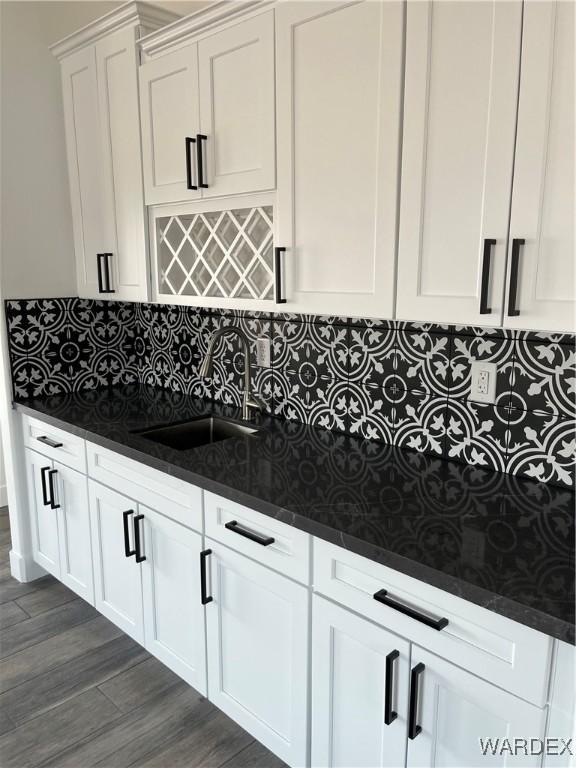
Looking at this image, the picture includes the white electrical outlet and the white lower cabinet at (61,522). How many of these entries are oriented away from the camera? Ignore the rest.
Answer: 0

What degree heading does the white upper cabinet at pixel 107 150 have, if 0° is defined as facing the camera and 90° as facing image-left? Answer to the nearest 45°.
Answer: approximately 45°

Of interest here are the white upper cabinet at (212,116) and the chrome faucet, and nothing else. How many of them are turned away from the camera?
0
